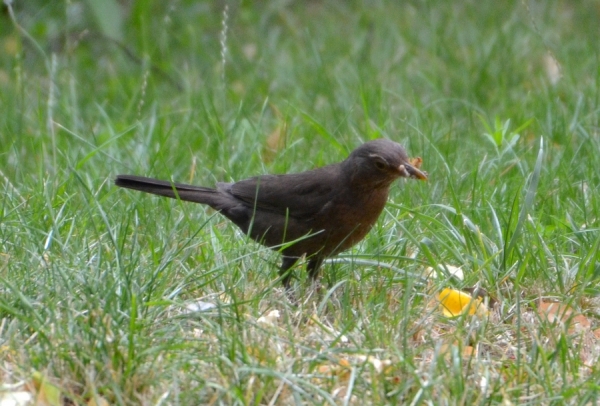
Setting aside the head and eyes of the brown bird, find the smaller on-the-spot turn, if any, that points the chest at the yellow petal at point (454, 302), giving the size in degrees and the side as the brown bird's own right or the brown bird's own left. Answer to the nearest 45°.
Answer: approximately 45° to the brown bird's own right

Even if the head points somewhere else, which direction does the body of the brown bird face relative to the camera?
to the viewer's right
